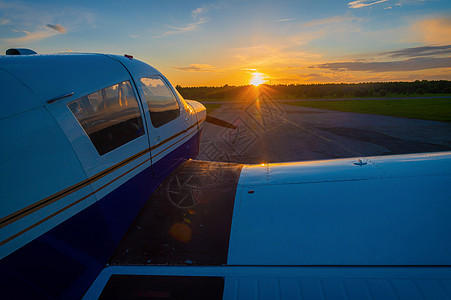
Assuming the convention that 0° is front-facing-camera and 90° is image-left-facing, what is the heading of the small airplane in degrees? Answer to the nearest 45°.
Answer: approximately 180°
